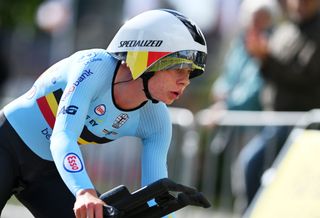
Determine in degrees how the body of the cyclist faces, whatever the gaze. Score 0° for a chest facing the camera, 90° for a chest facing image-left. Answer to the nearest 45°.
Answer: approximately 315°

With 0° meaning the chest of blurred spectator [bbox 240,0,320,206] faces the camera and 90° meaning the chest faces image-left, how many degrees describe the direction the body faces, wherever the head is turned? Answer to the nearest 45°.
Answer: approximately 45°

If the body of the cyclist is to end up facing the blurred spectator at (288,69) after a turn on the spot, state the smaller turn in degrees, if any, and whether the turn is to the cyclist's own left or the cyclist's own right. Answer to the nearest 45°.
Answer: approximately 90° to the cyclist's own left

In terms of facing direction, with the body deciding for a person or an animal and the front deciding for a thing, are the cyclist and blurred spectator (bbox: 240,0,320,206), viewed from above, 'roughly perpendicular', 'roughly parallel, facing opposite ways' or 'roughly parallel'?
roughly perpendicular

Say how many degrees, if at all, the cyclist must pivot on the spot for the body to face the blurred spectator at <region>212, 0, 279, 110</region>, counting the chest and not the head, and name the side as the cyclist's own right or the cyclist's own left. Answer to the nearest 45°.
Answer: approximately 90° to the cyclist's own left

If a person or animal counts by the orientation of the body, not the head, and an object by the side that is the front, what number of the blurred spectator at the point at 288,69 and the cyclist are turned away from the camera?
0

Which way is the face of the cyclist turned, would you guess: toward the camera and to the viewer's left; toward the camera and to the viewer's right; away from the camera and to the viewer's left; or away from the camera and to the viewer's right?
toward the camera and to the viewer's right
